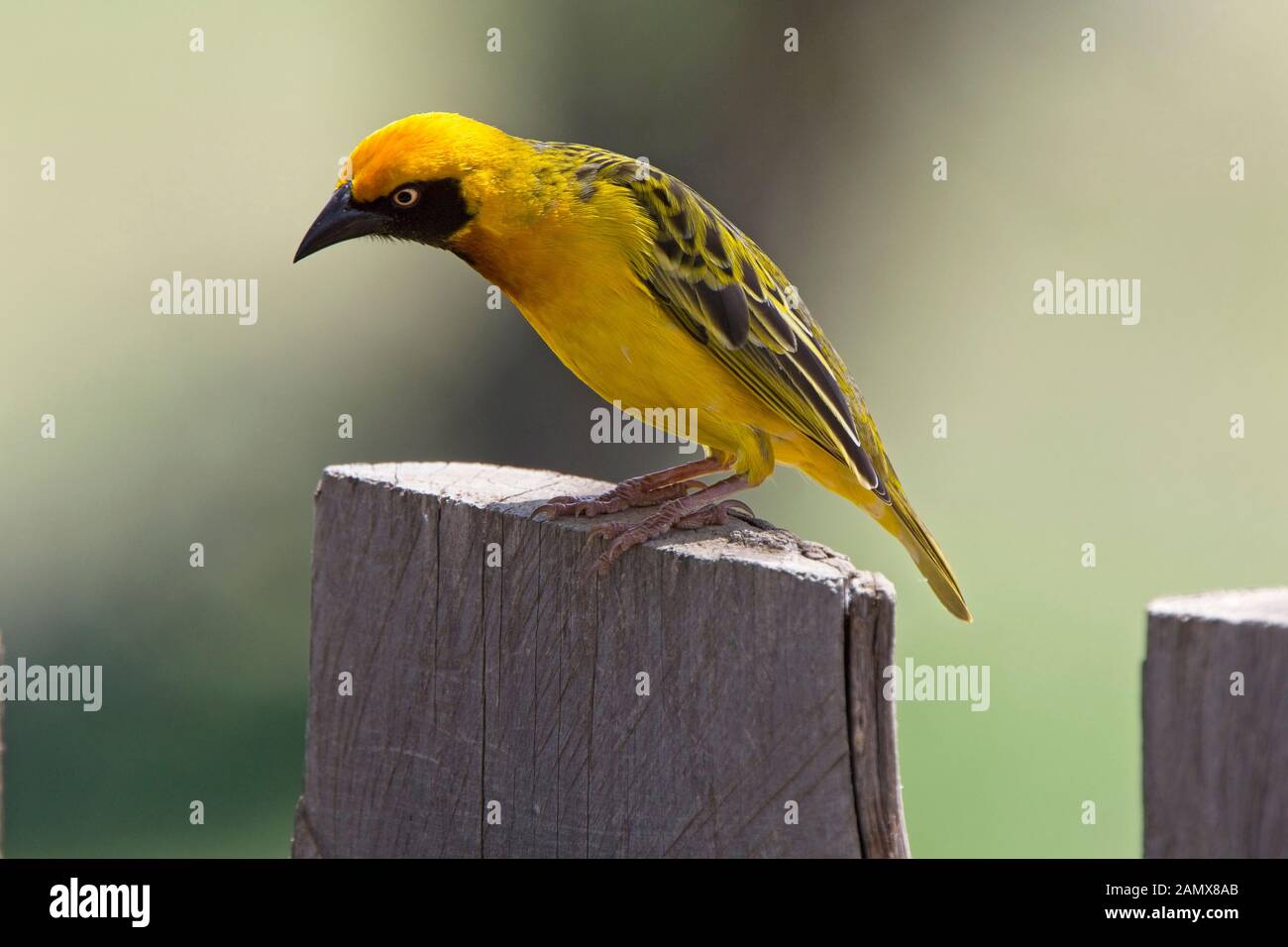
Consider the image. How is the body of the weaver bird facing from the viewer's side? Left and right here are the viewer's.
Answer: facing to the left of the viewer
